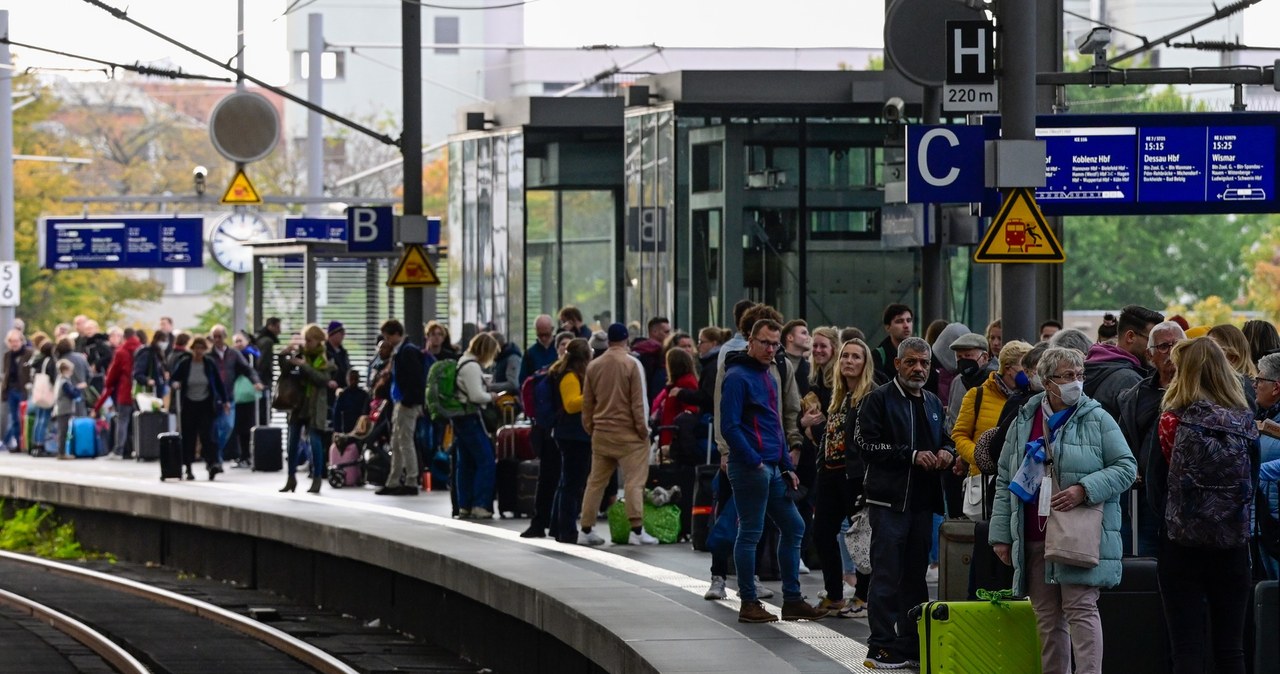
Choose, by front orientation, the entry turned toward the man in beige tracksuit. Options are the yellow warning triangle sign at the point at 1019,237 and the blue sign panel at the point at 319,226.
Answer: the blue sign panel

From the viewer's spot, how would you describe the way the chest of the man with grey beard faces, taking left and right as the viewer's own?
facing the viewer and to the right of the viewer

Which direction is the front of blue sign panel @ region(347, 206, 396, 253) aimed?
toward the camera

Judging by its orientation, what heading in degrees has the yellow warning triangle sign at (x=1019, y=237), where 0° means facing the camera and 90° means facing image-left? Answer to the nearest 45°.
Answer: approximately 0°

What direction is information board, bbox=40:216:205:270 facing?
toward the camera

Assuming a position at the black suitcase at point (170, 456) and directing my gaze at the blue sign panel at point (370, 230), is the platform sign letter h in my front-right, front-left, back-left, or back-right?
front-right

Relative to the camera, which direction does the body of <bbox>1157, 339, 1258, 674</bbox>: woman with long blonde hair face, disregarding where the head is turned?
away from the camera

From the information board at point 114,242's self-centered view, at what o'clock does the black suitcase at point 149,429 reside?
The black suitcase is roughly at 12 o'clock from the information board.

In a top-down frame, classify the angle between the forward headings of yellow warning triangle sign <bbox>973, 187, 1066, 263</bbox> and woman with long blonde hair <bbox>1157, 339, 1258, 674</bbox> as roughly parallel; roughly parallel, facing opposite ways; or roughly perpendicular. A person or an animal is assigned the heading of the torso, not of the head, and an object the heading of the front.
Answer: roughly parallel, facing opposite ways

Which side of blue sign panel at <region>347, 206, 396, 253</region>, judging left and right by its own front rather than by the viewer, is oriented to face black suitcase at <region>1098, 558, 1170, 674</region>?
front

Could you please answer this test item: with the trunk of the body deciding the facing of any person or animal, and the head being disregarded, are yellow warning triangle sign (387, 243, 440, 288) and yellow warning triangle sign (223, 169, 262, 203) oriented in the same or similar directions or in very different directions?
same or similar directions

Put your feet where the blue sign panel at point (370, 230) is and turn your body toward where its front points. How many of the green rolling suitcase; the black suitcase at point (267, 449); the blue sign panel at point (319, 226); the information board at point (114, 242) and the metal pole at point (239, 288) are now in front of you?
1

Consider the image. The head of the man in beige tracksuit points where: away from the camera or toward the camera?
away from the camera
